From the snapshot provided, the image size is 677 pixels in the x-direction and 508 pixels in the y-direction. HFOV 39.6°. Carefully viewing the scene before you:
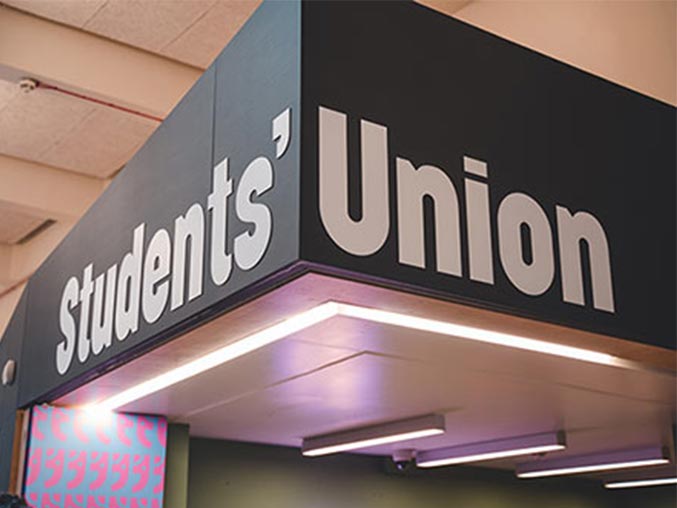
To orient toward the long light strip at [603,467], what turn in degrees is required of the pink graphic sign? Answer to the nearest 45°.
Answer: approximately 90° to its left

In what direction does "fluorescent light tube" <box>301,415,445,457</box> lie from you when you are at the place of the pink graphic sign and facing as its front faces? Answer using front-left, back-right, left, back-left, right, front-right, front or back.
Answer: left

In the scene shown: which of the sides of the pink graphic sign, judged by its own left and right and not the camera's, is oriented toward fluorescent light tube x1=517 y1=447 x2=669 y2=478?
left
